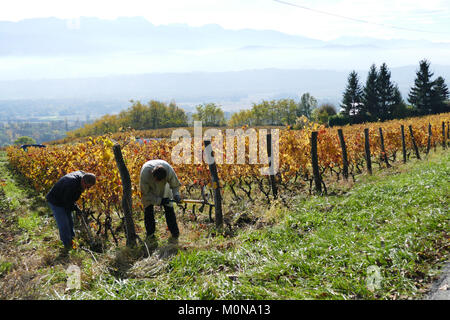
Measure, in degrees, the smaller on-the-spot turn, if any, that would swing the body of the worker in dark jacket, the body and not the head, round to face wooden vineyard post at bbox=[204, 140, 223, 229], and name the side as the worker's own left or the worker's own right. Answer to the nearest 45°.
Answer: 0° — they already face it

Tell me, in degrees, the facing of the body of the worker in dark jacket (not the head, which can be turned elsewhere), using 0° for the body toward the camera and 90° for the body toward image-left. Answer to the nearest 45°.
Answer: approximately 270°
